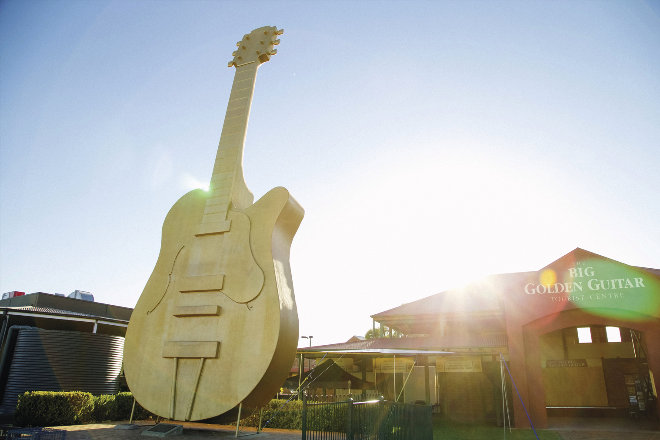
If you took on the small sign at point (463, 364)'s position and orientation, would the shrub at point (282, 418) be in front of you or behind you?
in front

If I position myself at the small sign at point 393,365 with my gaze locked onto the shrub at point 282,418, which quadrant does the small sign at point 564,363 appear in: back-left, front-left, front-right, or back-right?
back-left

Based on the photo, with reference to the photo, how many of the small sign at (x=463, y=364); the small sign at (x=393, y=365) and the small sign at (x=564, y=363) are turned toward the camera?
3

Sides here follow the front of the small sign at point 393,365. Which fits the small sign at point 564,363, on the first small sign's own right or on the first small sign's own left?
on the first small sign's own left

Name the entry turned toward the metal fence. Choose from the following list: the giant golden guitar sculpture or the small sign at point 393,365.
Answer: the small sign

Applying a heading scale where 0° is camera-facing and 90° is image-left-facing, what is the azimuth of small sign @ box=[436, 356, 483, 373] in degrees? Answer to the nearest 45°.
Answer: approximately 0°

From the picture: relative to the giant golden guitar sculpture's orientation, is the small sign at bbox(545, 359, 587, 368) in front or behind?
behind

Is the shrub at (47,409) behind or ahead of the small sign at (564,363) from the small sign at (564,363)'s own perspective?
ahead
